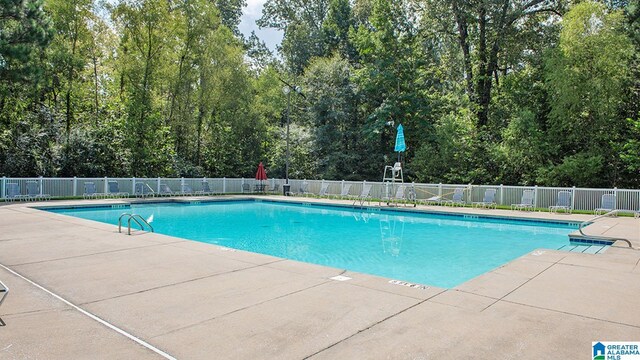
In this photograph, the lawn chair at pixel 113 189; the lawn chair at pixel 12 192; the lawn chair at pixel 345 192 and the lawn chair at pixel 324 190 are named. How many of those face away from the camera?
0

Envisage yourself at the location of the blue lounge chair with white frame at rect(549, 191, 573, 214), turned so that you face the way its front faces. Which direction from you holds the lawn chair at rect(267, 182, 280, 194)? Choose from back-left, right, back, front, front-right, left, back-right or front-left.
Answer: front-right

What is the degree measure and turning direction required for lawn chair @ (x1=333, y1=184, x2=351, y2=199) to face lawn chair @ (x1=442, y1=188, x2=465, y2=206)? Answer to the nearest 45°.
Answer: approximately 90° to its left

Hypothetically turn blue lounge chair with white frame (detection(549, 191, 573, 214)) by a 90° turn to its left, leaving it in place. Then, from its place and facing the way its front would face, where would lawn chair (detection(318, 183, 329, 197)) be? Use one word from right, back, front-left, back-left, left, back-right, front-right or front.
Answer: back-right

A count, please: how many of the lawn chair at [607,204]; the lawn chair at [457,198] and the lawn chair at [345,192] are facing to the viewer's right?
0

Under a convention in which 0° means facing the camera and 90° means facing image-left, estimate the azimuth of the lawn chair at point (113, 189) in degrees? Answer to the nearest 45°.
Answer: approximately 315°

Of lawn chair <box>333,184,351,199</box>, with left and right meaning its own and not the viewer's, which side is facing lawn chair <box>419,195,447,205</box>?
left

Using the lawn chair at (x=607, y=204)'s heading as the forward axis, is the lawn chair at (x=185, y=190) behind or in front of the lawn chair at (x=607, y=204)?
in front

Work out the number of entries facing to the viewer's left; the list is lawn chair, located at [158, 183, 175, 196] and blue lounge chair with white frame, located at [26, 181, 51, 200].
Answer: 0

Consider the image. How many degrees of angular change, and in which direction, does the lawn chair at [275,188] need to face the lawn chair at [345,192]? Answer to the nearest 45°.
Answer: approximately 90° to its left

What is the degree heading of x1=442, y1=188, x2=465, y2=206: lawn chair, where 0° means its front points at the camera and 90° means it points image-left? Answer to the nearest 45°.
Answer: approximately 45°

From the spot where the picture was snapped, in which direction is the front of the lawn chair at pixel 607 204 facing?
facing the viewer and to the left of the viewer

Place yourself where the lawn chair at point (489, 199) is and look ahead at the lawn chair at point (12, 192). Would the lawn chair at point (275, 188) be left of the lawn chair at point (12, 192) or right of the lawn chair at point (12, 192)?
right

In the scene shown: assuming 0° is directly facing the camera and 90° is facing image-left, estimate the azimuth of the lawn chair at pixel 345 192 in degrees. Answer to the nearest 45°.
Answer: approximately 45°

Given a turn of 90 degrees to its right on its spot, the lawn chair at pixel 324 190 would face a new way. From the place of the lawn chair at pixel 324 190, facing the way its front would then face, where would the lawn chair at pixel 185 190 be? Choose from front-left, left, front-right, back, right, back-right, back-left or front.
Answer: front-left

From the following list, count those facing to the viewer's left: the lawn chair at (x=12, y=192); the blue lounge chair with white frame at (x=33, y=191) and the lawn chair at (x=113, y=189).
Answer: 0

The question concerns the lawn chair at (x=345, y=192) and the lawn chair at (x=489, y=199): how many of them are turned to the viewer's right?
0

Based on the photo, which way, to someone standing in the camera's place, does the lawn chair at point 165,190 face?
facing the viewer and to the right of the viewer

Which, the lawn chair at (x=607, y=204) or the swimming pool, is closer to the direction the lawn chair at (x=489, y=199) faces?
the swimming pool

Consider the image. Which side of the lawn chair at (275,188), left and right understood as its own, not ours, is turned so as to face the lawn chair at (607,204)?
left
